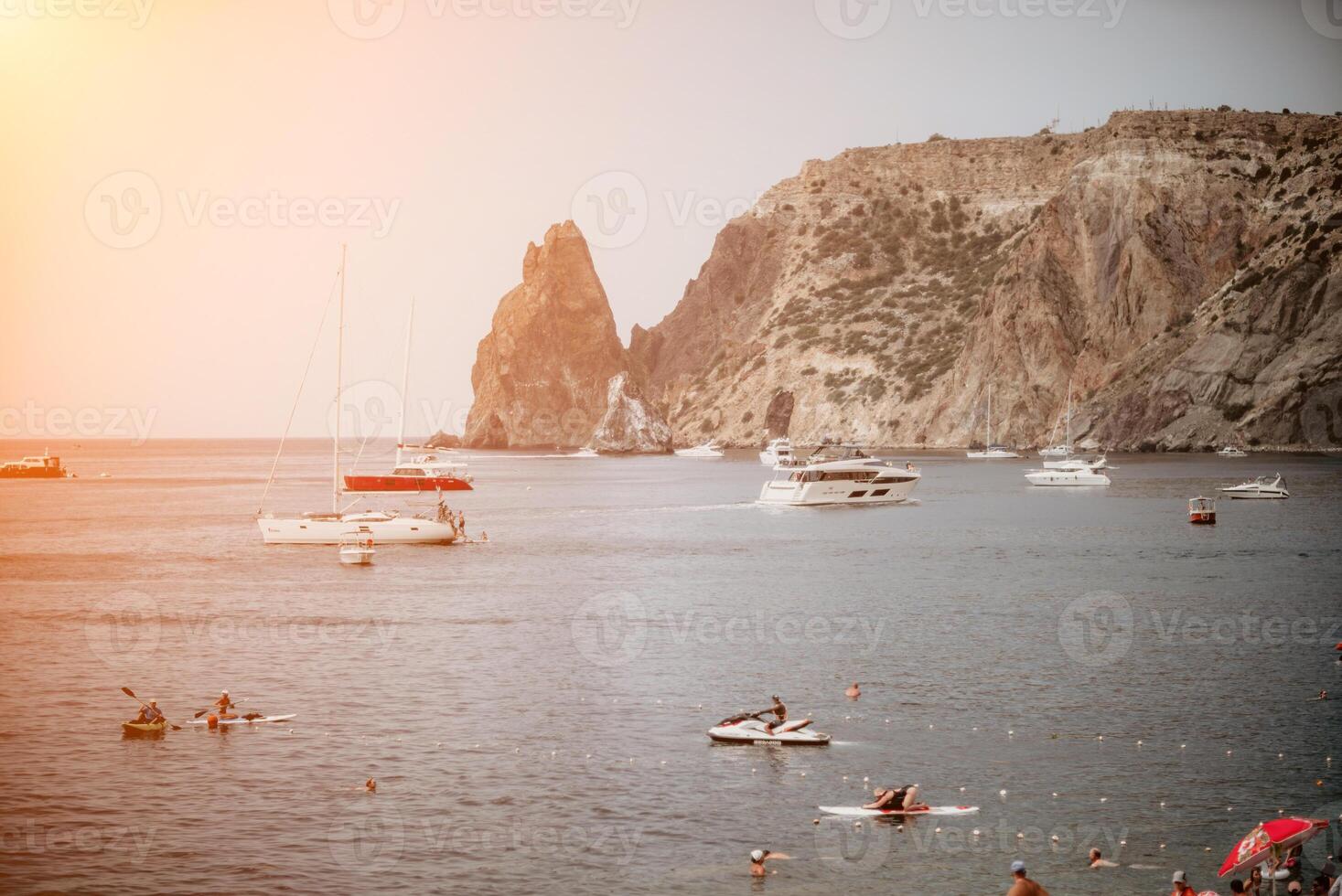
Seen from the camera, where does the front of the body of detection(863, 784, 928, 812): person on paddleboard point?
to the viewer's left

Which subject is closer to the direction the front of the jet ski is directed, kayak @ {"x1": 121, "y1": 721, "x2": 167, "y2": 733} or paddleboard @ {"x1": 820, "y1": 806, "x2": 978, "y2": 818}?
the kayak

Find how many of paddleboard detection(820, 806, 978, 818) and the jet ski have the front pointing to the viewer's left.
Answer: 2

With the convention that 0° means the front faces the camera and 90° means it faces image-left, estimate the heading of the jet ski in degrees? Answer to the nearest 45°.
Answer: approximately 90°

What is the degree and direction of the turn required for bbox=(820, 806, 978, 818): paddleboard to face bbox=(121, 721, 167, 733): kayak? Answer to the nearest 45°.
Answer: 0° — it already faces it

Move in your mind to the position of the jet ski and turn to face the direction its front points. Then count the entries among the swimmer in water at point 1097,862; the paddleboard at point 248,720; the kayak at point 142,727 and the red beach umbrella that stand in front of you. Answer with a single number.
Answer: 2

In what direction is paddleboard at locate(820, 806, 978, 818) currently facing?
to the viewer's left

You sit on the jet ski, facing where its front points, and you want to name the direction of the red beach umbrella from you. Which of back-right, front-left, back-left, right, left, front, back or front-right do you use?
back-left
